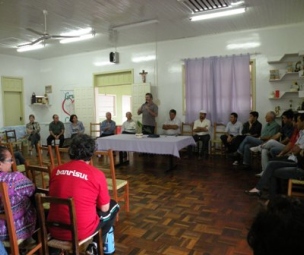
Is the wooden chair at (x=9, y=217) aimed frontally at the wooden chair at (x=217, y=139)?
yes

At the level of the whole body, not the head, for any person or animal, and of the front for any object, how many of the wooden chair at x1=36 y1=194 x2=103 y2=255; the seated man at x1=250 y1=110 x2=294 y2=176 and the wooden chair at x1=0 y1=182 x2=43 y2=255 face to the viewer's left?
1

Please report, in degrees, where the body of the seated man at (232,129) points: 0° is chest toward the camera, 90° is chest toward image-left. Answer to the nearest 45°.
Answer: approximately 45°

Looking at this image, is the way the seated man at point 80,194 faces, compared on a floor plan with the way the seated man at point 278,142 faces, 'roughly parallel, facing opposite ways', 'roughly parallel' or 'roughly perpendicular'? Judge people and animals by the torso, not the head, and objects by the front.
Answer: roughly perpendicular

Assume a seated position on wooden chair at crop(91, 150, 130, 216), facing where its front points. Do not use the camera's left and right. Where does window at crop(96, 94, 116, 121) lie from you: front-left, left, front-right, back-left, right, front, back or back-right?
front-left

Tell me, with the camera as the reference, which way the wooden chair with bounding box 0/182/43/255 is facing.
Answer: facing away from the viewer and to the right of the viewer

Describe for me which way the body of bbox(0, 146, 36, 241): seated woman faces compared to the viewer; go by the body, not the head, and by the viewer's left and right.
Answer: facing away from the viewer and to the right of the viewer

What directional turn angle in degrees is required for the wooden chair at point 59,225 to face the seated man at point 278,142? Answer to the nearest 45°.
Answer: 0° — it already faces them

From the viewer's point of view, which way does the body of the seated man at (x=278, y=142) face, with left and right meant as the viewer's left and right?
facing to the left of the viewer

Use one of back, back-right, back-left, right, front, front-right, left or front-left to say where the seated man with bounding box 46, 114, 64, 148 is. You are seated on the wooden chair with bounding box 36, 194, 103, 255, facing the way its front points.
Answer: front-left

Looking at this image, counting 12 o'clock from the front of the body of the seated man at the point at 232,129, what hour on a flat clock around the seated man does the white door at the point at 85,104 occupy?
The white door is roughly at 2 o'clock from the seated man.

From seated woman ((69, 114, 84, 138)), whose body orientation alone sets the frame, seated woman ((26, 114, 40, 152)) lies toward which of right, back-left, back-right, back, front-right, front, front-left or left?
right
